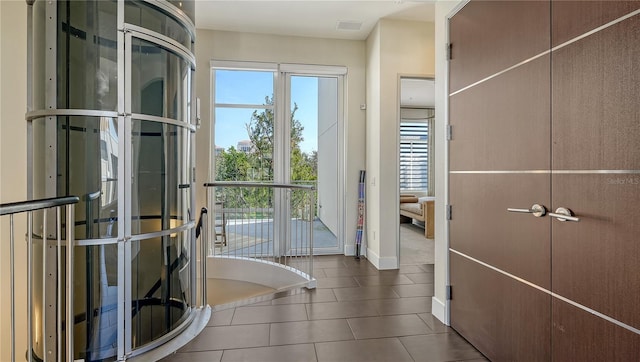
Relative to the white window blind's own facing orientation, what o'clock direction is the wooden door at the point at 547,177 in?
The wooden door is roughly at 12 o'clock from the white window blind.

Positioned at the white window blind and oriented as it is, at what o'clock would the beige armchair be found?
The beige armchair is roughly at 12 o'clock from the white window blind.

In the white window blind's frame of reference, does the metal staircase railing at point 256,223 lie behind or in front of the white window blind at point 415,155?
in front

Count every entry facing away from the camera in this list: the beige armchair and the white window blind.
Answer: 0

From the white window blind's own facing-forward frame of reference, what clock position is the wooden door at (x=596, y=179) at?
The wooden door is roughly at 12 o'clock from the white window blind.
